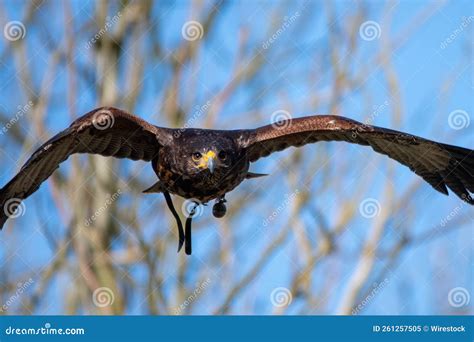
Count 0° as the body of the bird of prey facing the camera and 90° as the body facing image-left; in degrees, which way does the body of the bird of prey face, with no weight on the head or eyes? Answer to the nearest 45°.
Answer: approximately 0°
